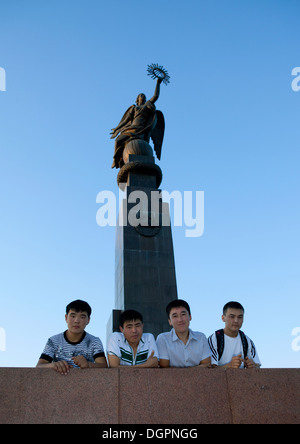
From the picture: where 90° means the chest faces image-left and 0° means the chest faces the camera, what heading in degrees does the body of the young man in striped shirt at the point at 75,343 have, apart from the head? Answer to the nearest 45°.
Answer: approximately 0°

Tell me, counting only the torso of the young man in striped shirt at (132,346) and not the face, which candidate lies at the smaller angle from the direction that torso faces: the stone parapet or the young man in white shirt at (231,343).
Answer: the stone parapet

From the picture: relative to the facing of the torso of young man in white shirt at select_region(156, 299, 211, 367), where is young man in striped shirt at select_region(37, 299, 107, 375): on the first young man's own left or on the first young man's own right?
on the first young man's own right

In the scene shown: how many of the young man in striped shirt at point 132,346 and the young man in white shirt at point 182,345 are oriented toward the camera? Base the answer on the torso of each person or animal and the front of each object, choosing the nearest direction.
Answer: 2

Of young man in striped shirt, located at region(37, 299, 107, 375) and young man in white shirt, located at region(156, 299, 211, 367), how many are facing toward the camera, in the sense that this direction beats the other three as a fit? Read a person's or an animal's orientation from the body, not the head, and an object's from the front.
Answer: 2

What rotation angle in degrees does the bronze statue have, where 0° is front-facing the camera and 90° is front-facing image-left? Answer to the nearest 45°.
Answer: approximately 45°
